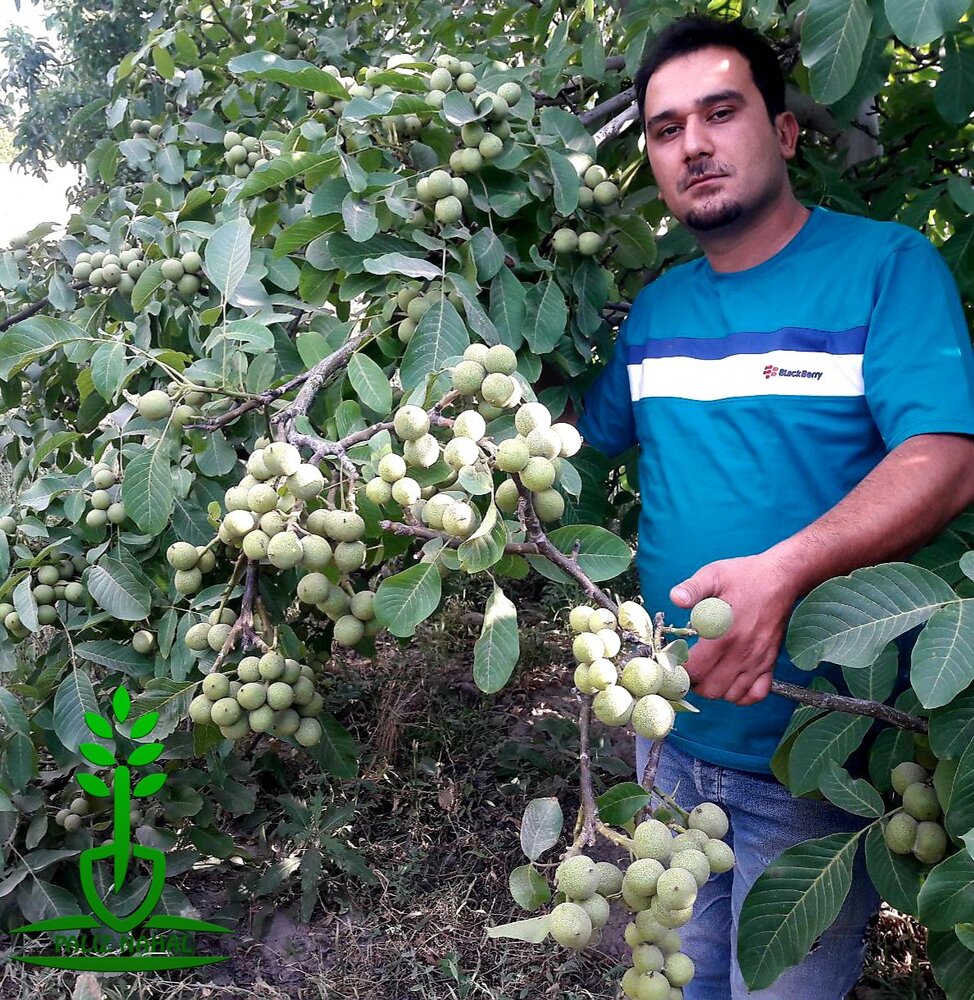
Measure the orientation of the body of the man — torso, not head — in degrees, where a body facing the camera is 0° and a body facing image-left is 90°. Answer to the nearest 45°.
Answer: approximately 45°
